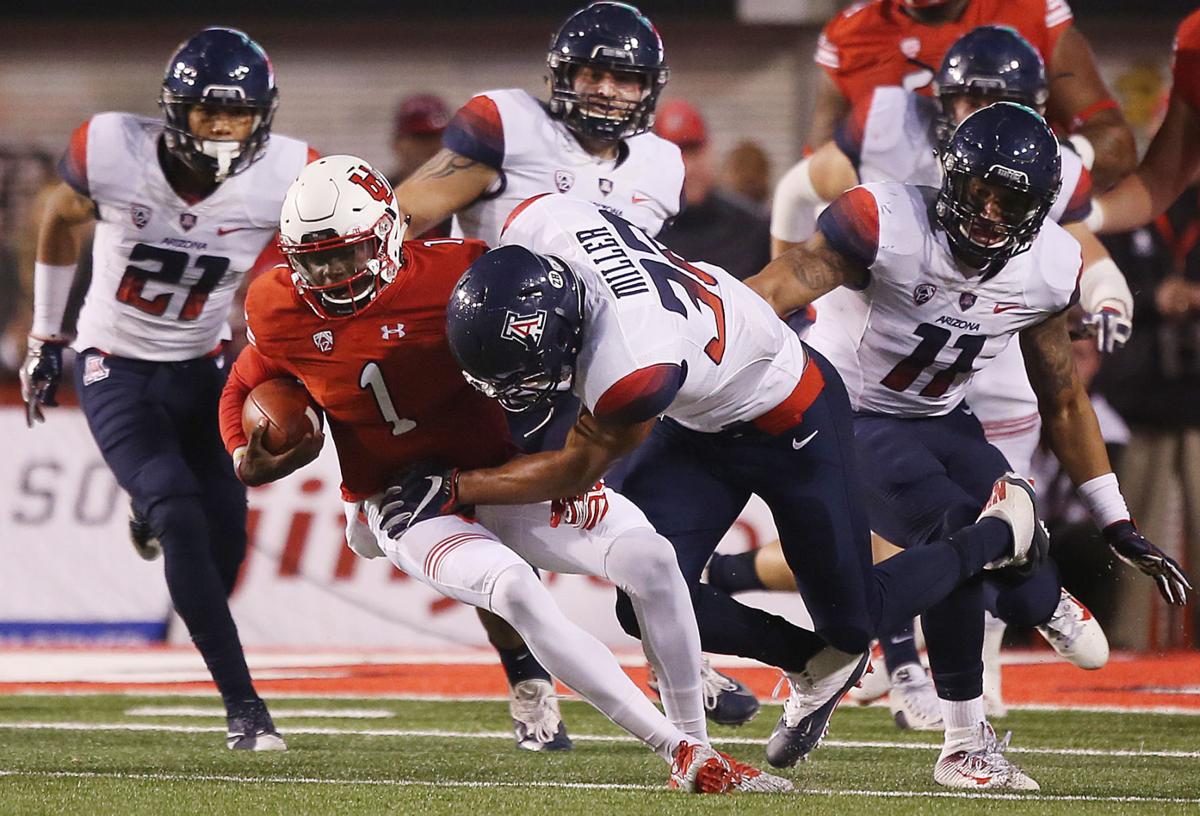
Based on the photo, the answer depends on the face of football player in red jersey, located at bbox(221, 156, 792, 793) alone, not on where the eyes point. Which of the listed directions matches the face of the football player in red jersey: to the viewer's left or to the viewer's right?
to the viewer's left

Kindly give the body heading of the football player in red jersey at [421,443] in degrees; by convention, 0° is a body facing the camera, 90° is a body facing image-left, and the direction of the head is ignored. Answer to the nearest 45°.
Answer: approximately 0°
